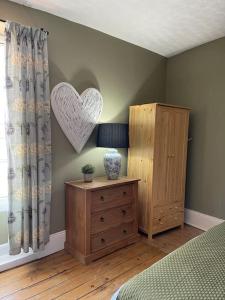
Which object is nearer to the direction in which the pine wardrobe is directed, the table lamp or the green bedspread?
the green bedspread

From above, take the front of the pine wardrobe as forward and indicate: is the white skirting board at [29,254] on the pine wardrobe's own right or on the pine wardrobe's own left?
on the pine wardrobe's own right

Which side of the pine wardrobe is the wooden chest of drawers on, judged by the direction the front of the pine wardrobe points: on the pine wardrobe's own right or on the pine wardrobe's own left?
on the pine wardrobe's own right

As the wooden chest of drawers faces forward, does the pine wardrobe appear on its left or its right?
on its left

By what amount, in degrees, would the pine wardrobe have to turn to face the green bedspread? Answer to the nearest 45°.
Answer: approximately 45° to its right

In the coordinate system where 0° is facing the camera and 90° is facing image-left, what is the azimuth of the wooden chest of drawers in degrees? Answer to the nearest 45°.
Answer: approximately 315°

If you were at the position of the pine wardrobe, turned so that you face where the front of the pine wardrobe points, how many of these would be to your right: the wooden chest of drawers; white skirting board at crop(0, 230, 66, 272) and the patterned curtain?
3
